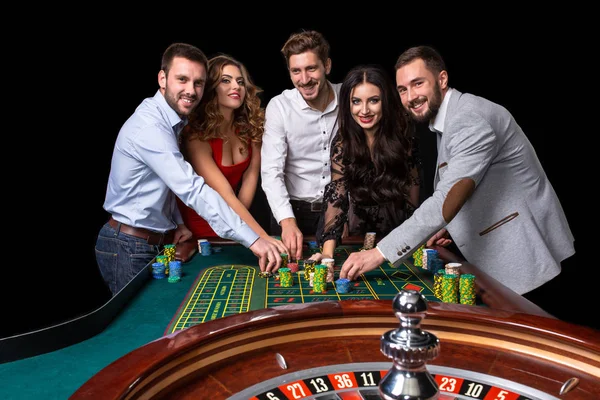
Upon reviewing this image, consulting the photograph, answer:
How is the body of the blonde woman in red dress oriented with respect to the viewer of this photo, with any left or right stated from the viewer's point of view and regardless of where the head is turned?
facing the viewer and to the right of the viewer

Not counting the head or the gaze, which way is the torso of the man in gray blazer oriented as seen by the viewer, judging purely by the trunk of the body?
to the viewer's left

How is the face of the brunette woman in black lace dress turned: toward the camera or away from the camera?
toward the camera

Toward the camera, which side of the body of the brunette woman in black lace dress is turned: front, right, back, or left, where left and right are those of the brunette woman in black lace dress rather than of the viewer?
front

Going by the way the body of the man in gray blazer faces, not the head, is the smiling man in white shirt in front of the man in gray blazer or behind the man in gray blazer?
in front

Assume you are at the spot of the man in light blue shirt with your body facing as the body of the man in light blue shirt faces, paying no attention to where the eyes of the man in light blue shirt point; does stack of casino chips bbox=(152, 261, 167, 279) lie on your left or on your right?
on your right

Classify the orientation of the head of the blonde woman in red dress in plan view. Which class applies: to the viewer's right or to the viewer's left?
to the viewer's right

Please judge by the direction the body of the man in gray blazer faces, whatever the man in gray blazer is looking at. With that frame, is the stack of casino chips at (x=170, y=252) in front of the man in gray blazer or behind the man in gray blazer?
in front
